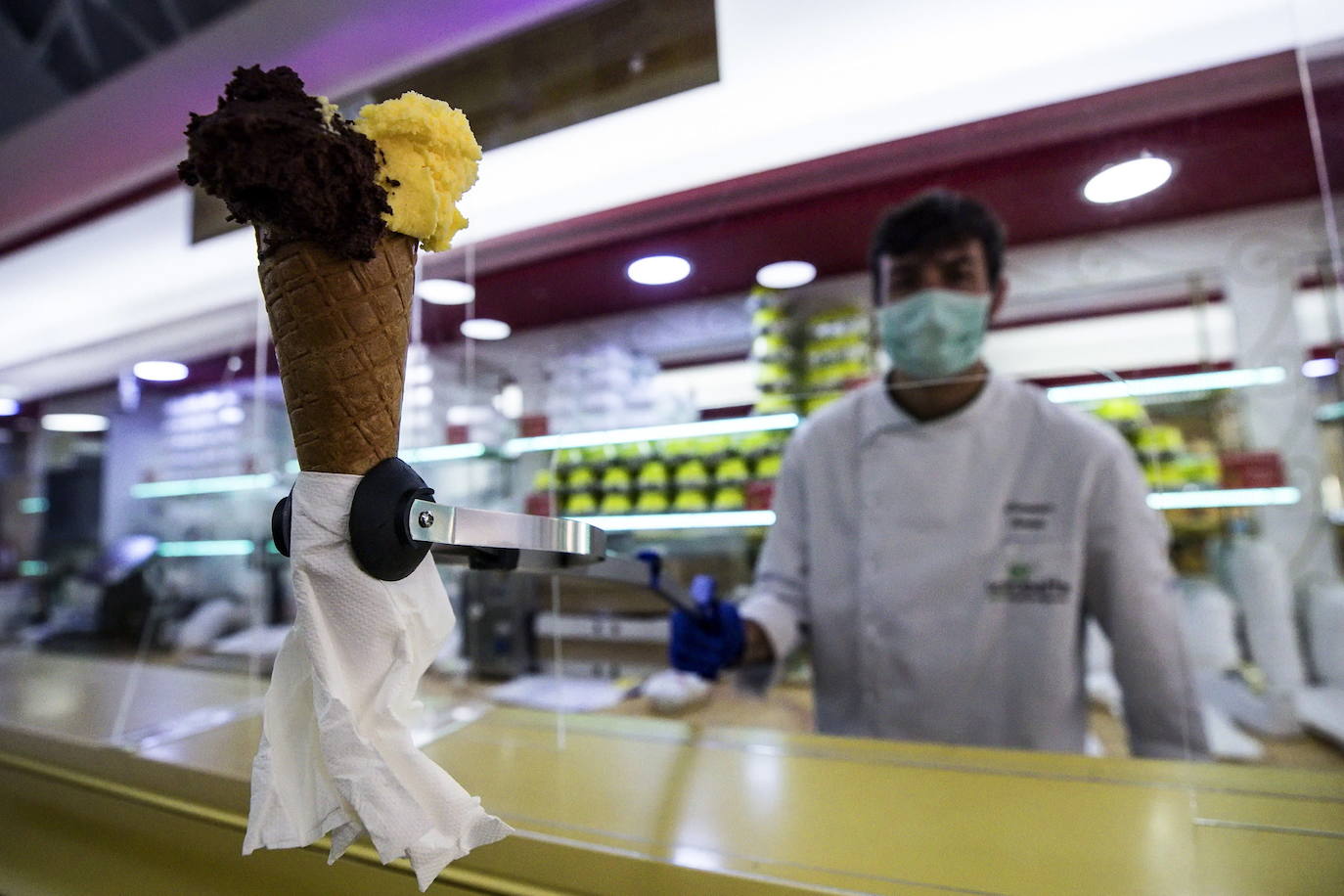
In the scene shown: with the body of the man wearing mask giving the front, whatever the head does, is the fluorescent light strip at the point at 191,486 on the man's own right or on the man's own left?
on the man's own right

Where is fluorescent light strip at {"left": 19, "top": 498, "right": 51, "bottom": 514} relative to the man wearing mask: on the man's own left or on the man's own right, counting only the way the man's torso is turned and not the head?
on the man's own right

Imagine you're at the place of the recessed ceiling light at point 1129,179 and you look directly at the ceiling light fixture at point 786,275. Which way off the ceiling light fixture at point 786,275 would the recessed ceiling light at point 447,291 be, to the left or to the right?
left

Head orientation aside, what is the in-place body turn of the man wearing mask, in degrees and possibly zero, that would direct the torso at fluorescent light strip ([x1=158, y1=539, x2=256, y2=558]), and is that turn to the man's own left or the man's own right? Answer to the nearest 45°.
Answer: approximately 90° to the man's own right

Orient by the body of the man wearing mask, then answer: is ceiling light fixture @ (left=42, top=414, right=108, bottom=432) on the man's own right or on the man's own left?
on the man's own right

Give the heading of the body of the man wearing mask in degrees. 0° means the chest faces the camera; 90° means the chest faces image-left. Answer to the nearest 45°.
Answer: approximately 0°

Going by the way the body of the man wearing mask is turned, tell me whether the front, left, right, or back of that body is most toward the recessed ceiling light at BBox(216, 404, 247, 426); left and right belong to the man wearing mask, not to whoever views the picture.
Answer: right

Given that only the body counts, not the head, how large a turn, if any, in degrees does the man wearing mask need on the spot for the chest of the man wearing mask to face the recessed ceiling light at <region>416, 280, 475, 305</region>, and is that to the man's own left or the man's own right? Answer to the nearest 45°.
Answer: approximately 135° to the man's own right
